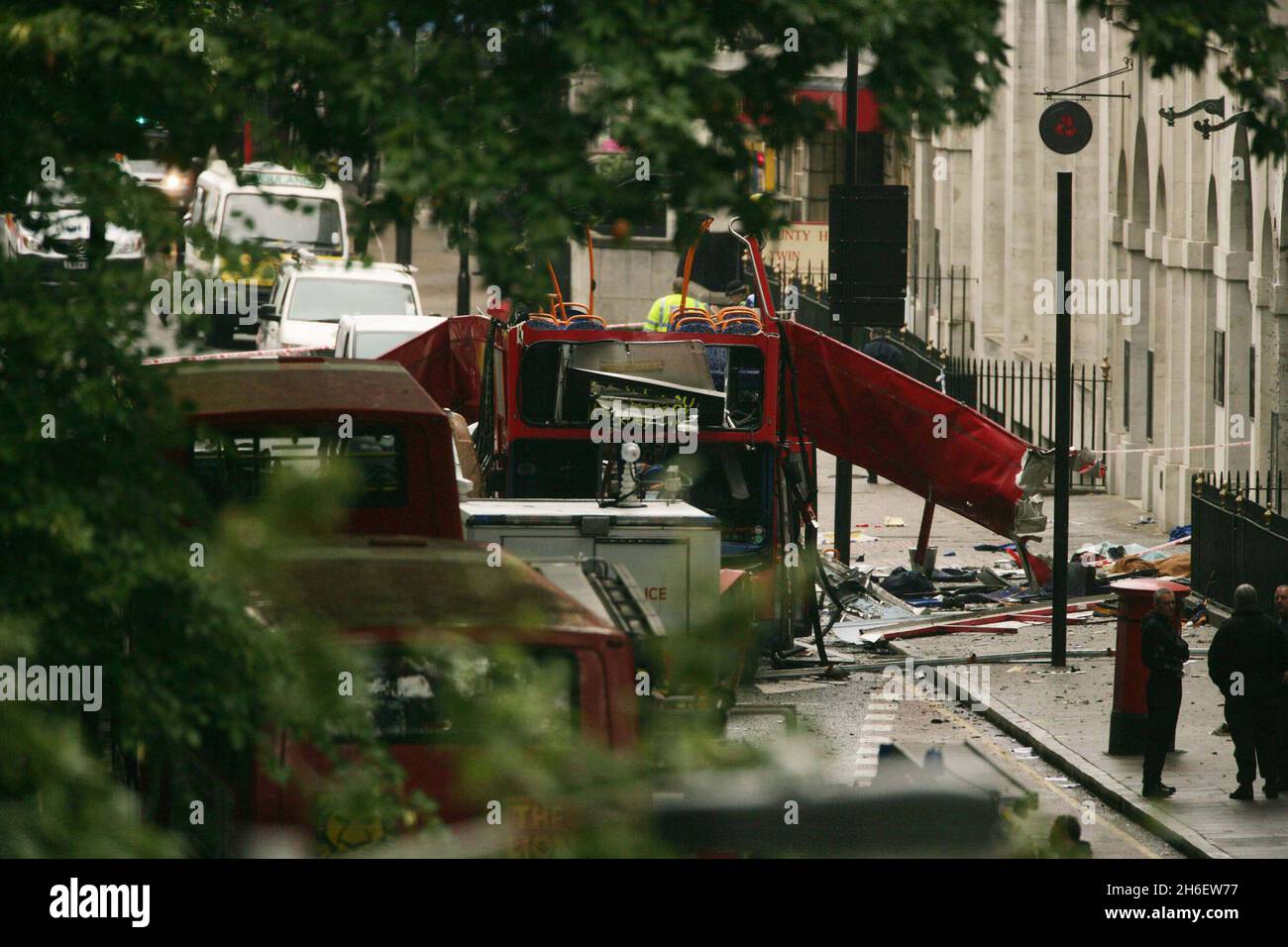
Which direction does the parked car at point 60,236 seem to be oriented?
toward the camera

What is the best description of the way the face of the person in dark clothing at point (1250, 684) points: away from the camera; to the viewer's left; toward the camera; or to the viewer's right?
away from the camera

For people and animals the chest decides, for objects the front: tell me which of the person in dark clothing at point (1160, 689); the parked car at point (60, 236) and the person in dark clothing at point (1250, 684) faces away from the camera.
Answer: the person in dark clothing at point (1250, 684)

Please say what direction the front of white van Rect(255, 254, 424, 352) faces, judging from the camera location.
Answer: facing the viewer

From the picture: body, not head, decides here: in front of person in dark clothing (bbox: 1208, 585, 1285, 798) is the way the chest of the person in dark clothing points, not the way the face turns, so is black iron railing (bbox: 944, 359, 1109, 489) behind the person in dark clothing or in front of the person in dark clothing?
in front

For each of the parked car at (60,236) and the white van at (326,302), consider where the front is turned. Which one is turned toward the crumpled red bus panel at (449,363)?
the white van

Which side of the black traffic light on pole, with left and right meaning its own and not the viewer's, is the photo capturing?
back

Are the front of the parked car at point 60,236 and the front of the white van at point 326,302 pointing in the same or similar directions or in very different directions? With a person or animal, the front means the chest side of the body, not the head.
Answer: same or similar directions

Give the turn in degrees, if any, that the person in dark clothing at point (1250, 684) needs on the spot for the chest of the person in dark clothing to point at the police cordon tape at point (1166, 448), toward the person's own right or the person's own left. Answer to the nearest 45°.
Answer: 0° — they already face it

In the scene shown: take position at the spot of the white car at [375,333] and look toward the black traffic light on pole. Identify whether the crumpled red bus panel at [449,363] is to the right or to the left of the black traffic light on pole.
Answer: right

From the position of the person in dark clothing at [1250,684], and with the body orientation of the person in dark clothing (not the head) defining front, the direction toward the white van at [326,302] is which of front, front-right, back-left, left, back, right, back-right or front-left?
front-left

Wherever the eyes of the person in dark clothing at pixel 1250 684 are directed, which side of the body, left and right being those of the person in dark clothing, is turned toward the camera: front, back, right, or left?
back

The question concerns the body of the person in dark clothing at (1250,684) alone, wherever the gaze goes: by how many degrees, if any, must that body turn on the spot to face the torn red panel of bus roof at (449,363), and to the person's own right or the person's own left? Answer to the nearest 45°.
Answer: approximately 45° to the person's own left
